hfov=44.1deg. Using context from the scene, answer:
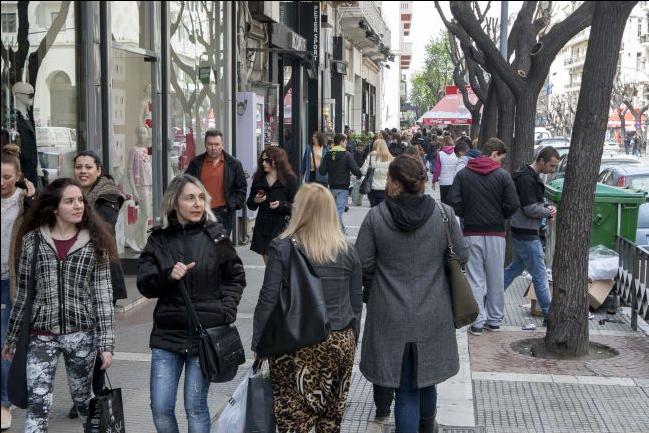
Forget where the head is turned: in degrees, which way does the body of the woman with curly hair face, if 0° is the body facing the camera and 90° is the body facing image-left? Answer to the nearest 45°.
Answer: approximately 0°

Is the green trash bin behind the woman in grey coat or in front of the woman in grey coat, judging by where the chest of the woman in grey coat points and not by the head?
in front

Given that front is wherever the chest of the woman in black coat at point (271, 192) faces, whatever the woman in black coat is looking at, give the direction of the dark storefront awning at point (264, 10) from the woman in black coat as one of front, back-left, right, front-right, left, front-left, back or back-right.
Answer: back-right

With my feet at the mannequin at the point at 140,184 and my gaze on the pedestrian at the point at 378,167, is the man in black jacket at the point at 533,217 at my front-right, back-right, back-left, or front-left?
front-right

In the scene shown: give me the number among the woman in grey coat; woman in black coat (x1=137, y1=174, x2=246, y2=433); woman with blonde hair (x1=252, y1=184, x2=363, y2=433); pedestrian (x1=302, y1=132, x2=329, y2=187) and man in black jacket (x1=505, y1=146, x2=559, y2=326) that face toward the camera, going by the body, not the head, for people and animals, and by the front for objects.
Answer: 2

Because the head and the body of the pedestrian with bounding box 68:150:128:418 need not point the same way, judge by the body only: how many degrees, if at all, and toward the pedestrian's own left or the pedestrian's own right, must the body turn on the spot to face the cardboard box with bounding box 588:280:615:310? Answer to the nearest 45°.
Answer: approximately 135° to the pedestrian's own left

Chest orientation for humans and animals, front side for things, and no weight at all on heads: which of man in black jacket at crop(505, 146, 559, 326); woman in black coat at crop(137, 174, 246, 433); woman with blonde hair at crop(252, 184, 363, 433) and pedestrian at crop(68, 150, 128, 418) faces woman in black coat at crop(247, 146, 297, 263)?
the woman with blonde hair

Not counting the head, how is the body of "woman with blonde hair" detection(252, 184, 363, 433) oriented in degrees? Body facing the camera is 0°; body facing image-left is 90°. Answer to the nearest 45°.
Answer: approximately 180°

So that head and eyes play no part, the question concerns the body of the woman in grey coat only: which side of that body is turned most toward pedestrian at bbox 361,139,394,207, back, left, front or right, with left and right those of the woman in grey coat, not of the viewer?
front

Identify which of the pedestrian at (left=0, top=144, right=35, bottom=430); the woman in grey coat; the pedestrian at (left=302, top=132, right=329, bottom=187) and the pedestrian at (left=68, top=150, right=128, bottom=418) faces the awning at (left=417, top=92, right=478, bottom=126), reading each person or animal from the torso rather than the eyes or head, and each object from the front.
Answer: the woman in grey coat

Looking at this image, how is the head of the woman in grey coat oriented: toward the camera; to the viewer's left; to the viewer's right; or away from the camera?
away from the camera

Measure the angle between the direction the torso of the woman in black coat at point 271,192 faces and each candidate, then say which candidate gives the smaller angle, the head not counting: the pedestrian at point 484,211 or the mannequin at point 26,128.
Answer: the mannequin

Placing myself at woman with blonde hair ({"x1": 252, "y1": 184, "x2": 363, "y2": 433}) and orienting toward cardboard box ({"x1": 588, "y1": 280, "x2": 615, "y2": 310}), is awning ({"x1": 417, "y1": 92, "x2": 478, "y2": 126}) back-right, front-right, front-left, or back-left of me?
front-left

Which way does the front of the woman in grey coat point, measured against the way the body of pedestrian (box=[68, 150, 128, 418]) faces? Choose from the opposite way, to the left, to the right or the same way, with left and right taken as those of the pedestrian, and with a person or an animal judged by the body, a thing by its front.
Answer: the opposite way

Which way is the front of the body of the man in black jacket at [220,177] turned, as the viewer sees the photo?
toward the camera

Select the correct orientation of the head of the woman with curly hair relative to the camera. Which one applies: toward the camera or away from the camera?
toward the camera

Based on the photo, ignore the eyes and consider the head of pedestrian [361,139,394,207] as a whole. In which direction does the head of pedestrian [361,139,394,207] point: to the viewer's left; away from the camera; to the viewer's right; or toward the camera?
away from the camera

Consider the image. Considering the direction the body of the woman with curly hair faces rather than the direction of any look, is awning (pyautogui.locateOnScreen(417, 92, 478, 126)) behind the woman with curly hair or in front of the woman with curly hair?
behind

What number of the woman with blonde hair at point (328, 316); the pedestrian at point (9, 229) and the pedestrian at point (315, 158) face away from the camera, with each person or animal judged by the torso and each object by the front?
1

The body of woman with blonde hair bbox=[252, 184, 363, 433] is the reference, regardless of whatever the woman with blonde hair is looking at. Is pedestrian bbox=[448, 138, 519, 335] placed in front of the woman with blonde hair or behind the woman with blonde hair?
in front

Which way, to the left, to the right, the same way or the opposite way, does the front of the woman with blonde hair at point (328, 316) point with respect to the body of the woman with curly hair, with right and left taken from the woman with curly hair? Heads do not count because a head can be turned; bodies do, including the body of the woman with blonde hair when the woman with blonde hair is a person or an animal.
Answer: the opposite way

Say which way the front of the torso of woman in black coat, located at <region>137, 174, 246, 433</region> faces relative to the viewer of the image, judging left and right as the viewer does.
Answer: facing the viewer

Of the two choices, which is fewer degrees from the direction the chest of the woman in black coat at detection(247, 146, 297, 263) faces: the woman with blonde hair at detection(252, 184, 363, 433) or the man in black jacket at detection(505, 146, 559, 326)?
the woman with blonde hair

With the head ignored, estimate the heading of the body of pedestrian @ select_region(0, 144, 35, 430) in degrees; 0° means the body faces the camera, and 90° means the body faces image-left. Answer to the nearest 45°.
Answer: approximately 0°

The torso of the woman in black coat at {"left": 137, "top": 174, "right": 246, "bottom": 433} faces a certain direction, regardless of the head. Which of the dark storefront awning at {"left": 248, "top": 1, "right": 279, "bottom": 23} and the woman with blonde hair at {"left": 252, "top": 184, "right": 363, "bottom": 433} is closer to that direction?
the woman with blonde hair
